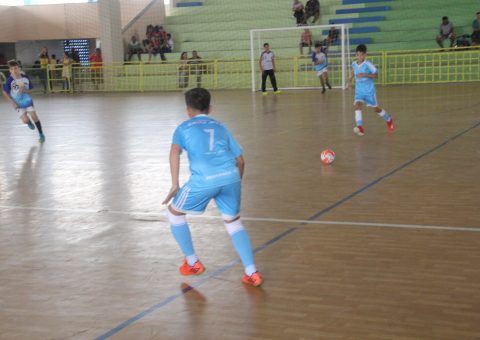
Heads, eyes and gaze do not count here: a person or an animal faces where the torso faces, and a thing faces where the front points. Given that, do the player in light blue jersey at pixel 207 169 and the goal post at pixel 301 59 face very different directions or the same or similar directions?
very different directions

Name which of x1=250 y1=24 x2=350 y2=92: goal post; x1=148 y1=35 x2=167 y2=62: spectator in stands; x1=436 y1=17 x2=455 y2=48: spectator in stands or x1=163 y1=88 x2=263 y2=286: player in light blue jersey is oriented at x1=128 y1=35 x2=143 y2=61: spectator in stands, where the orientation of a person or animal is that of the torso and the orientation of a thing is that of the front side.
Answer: the player in light blue jersey

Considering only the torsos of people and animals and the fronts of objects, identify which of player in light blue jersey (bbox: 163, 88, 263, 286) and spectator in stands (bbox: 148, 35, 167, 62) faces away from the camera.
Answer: the player in light blue jersey

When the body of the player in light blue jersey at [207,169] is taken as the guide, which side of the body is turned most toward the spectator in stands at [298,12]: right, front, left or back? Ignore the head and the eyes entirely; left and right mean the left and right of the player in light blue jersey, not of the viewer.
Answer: front

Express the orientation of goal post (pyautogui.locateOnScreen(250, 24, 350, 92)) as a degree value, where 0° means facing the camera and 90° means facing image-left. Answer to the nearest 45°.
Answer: approximately 0°

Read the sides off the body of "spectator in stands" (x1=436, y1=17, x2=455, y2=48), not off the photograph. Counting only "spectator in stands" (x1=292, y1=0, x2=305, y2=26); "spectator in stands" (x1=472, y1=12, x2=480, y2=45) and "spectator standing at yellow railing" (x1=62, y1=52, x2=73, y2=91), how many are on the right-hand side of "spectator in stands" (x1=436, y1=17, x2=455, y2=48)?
2

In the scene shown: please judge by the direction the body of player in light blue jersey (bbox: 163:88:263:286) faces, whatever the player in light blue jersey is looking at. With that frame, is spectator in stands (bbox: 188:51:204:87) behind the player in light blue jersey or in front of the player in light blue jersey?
in front

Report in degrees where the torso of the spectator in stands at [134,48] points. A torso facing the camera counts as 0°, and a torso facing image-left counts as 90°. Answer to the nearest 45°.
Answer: approximately 0°

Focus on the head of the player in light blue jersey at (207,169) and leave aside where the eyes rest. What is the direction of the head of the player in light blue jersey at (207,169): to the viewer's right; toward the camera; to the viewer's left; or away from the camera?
away from the camera

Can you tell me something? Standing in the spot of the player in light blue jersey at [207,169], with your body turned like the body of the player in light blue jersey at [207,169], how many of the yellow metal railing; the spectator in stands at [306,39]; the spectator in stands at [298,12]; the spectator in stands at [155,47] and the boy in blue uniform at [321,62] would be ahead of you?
5

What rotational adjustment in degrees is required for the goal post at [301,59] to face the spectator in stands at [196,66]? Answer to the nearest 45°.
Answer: approximately 90° to its right

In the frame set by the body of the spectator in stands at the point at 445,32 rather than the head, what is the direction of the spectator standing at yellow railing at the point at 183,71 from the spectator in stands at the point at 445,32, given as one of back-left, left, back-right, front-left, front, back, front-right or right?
right

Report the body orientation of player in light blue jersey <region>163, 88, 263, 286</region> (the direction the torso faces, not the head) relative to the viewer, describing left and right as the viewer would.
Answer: facing away from the viewer

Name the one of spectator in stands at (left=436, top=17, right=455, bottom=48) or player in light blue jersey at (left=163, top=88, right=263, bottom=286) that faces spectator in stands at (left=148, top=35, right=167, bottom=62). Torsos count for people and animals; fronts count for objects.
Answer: the player in light blue jersey
